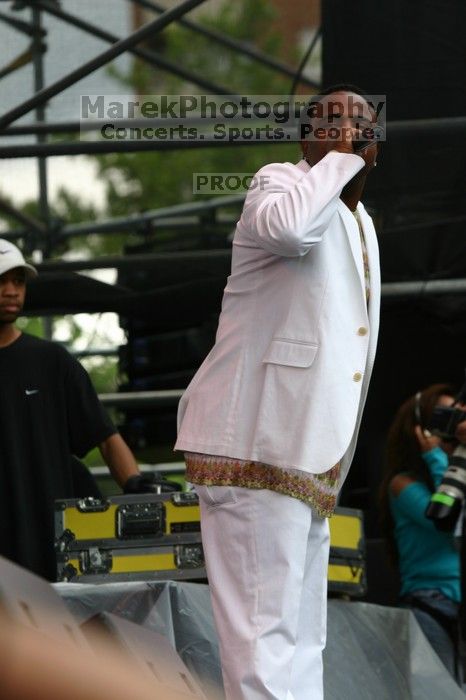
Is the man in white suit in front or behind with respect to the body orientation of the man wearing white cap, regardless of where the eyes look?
in front

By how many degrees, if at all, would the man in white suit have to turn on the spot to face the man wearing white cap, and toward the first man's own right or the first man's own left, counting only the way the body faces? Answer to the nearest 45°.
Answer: approximately 135° to the first man's own left

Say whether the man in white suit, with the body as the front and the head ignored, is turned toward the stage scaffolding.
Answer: no

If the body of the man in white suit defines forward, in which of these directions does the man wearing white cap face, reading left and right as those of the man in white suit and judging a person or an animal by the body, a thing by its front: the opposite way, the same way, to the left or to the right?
to the right

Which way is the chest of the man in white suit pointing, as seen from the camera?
to the viewer's right

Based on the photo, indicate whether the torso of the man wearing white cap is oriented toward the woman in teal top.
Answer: no

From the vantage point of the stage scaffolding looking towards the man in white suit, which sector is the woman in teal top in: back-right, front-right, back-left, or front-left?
front-left

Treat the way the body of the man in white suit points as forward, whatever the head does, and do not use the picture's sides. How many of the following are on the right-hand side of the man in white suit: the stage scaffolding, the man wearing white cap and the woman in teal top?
0

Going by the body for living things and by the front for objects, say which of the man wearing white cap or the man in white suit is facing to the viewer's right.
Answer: the man in white suit

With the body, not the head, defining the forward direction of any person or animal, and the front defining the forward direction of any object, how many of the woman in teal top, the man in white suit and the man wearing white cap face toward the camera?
1

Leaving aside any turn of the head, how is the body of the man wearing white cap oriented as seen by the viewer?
toward the camera

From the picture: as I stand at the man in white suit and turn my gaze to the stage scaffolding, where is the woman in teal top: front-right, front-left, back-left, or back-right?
front-right

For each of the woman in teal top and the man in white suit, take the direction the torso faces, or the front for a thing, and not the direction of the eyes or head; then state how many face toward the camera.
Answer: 0

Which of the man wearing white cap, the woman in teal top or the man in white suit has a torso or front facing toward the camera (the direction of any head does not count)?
the man wearing white cap
